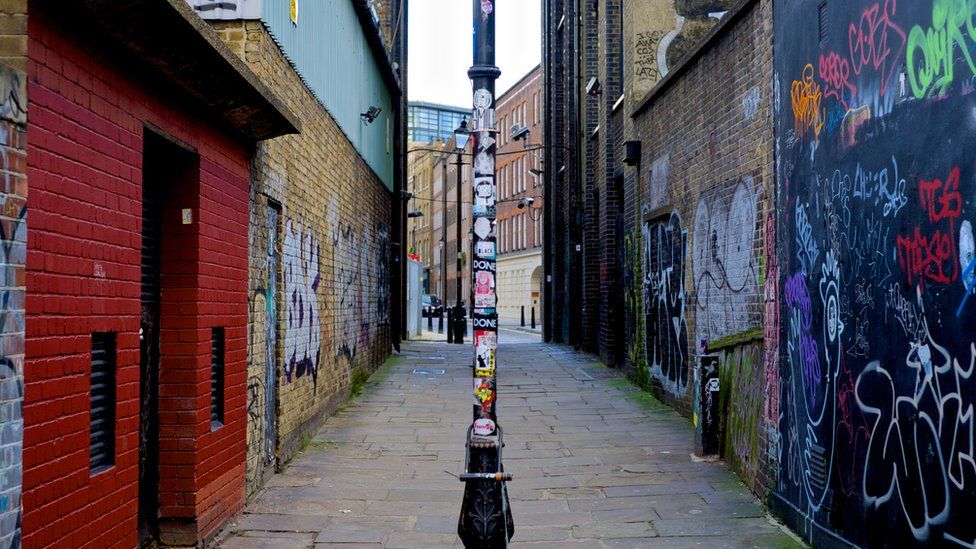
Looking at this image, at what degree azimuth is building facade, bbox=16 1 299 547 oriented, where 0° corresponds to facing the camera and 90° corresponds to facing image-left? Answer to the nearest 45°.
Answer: approximately 315°

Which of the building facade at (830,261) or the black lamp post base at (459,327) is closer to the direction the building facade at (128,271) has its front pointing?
the building facade

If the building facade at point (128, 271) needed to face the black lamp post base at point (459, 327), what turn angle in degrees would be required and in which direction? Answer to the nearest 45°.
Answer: approximately 90° to its left

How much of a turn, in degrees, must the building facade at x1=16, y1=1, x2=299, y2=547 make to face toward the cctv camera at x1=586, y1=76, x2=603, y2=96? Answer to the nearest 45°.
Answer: approximately 90° to its left

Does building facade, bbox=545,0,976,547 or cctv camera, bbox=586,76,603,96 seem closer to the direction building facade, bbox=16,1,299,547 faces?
the building facade
